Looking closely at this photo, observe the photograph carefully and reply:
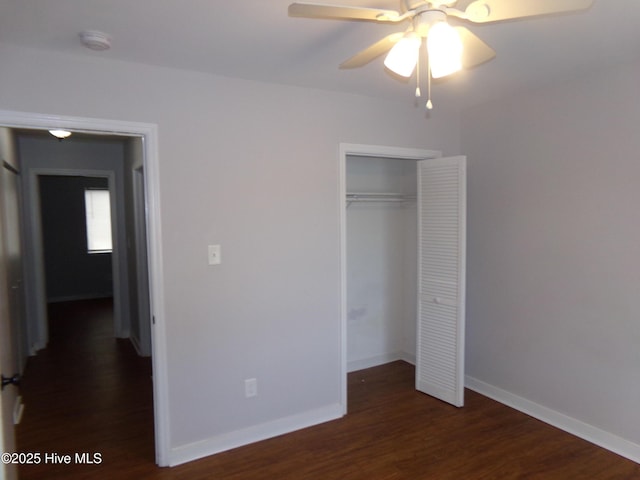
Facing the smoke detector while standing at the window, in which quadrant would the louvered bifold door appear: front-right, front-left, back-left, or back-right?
front-left

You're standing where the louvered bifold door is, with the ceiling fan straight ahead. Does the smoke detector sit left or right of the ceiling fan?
right

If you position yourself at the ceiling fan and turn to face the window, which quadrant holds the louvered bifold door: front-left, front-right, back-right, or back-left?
front-right

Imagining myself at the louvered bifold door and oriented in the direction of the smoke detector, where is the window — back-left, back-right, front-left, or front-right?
front-right

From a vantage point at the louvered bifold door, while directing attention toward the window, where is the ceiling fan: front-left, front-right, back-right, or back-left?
back-left

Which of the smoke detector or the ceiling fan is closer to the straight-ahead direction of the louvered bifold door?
the smoke detector

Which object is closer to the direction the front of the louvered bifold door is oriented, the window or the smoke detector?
the smoke detector

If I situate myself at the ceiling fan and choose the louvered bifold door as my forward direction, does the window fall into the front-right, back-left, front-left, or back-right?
front-left

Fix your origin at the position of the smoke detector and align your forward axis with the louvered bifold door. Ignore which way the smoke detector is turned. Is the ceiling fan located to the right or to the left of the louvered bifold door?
right

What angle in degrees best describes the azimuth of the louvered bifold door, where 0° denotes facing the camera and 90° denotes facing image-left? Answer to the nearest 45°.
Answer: approximately 45°

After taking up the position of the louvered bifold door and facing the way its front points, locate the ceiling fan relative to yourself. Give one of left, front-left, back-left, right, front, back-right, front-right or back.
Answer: front-left

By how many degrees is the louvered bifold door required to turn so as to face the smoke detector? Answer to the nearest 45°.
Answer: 0° — it already faces it

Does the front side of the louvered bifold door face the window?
no

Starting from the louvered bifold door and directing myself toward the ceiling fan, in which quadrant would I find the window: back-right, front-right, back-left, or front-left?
back-right
